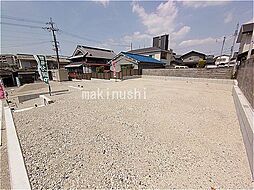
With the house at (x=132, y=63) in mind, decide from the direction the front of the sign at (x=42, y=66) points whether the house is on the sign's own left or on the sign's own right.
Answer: on the sign's own left

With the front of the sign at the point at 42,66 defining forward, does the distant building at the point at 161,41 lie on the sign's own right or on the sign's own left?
on the sign's own left

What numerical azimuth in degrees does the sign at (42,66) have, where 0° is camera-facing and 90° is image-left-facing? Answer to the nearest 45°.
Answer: approximately 0°

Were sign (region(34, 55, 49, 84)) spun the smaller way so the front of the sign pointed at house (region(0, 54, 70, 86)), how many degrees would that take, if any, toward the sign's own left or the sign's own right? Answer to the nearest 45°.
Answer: approximately 180°

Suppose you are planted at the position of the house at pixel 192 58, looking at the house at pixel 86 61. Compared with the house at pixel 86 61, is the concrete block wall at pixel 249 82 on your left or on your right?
left

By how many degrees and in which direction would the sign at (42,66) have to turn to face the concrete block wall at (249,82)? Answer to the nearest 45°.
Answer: approximately 45° to its left

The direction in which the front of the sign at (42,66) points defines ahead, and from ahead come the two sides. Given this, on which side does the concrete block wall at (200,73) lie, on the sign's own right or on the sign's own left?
on the sign's own left

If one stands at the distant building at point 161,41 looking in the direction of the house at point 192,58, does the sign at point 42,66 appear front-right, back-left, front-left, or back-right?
front-right
